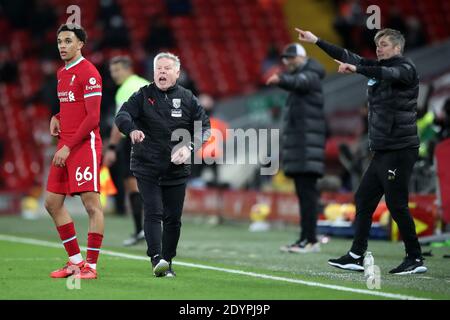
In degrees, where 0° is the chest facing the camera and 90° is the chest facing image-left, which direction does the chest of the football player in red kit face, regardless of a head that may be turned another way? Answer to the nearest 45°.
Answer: approximately 45°
